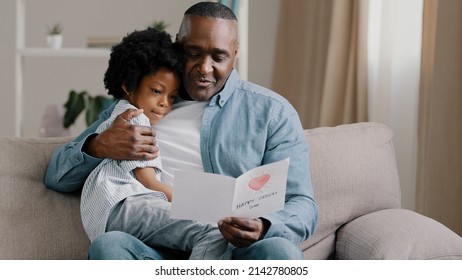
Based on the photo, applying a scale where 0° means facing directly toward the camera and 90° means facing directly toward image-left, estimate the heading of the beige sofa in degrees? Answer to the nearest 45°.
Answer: approximately 0°

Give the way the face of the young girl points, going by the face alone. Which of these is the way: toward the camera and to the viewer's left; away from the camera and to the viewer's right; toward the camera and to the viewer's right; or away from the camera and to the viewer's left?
toward the camera and to the viewer's right

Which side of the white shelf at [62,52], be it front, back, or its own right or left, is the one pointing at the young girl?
front

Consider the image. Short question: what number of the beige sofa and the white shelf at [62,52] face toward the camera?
2

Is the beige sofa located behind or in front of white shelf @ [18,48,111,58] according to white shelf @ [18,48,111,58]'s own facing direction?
in front
